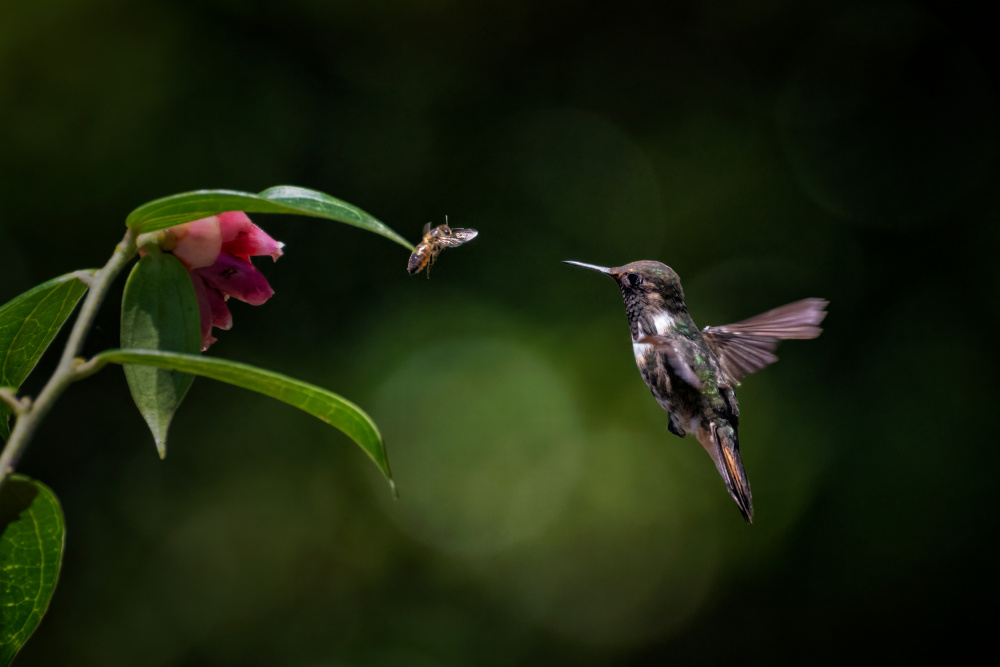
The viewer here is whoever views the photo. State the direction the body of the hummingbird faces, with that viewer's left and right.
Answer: facing to the left of the viewer
